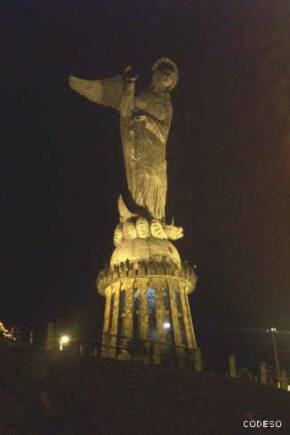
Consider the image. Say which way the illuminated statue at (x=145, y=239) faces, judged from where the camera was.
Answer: facing the viewer and to the right of the viewer
